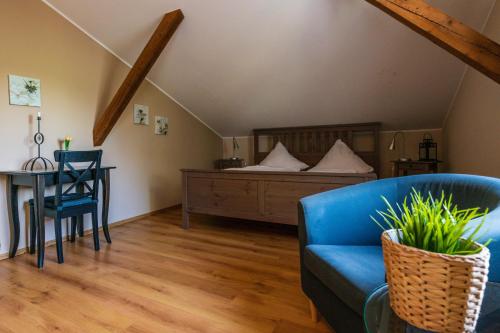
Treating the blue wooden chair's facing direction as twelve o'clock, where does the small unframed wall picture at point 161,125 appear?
The small unframed wall picture is roughly at 3 o'clock from the blue wooden chair.

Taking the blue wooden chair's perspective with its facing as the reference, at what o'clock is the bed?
The bed is roughly at 5 o'clock from the blue wooden chair.

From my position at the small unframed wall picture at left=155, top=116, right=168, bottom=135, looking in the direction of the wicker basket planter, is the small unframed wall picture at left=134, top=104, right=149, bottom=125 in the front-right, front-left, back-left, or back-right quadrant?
front-right

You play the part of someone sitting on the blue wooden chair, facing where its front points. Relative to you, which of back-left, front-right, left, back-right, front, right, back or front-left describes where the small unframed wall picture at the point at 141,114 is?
right

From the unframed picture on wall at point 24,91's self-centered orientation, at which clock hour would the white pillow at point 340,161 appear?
The white pillow is roughly at 11 o'clock from the unframed picture on wall.

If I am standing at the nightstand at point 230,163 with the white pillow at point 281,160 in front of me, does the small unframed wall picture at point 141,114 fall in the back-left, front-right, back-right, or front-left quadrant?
back-right

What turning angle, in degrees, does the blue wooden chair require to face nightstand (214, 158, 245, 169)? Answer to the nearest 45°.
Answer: approximately 90° to its right

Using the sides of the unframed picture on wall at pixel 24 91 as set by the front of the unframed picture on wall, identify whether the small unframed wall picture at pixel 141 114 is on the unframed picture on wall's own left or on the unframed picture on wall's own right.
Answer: on the unframed picture on wall's own left

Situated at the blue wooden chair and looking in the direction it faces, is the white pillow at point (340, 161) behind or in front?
behind

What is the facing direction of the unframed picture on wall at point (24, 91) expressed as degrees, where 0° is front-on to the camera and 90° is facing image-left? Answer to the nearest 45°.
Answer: approximately 315°

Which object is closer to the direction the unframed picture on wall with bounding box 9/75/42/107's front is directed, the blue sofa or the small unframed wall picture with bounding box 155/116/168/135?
the blue sofa

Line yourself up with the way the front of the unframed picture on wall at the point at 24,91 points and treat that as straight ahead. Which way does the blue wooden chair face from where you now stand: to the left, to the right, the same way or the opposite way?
the opposite way

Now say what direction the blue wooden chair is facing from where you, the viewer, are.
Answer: facing away from the viewer and to the left of the viewer

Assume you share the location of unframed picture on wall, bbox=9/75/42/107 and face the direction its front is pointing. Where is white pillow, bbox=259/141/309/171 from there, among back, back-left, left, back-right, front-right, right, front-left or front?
front-left
